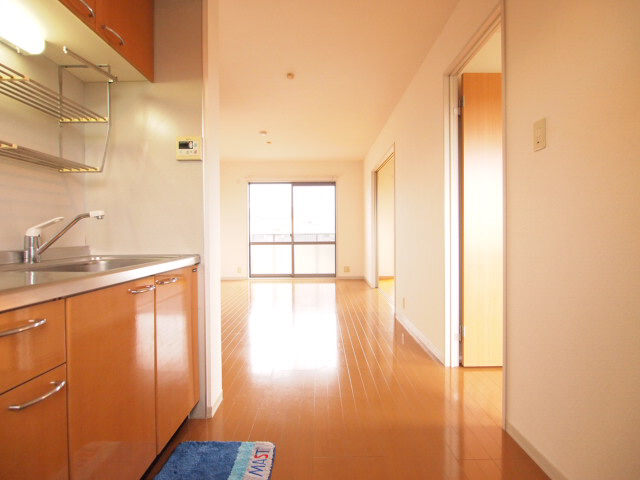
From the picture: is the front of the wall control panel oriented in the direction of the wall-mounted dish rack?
no

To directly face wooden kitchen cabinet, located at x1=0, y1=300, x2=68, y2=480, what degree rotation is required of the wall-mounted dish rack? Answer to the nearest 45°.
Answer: approximately 45° to its right

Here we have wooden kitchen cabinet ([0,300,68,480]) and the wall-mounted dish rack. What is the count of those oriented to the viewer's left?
0

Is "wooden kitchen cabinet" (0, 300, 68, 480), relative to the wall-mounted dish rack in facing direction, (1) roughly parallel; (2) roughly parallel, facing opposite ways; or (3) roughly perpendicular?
roughly parallel

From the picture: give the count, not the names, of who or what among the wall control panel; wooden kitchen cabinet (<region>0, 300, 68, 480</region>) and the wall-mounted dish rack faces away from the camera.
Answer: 0

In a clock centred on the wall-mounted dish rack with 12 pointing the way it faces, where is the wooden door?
The wooden door is roughly at 11 o'clock from the wall-mounted dish rack.

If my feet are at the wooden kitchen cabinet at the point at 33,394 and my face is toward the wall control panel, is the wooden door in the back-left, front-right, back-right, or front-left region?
front-right

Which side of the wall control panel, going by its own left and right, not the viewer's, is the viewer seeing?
front

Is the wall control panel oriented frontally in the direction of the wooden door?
no

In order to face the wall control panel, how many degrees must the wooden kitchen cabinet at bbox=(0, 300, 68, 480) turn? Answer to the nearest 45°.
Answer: approximately 90° to its left

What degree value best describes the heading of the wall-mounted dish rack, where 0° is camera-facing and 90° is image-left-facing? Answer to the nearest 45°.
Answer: approximately 315°

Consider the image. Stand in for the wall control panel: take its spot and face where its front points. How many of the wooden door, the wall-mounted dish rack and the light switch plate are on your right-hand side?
1

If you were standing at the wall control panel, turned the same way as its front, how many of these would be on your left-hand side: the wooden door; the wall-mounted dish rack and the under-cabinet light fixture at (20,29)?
1

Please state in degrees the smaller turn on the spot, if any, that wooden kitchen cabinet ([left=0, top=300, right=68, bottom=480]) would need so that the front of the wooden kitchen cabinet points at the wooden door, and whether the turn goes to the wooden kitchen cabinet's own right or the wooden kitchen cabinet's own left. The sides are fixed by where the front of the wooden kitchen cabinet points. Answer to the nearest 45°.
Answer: approximately 45° to the wooden kitchen cabinet's own left

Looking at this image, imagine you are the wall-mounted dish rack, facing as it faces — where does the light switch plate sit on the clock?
The light switch plate is roughly at 12 o'clock from the wall-mounted dish rack.

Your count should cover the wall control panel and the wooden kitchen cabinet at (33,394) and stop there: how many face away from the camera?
0

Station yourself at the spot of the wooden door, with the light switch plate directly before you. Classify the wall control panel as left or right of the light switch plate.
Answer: right
